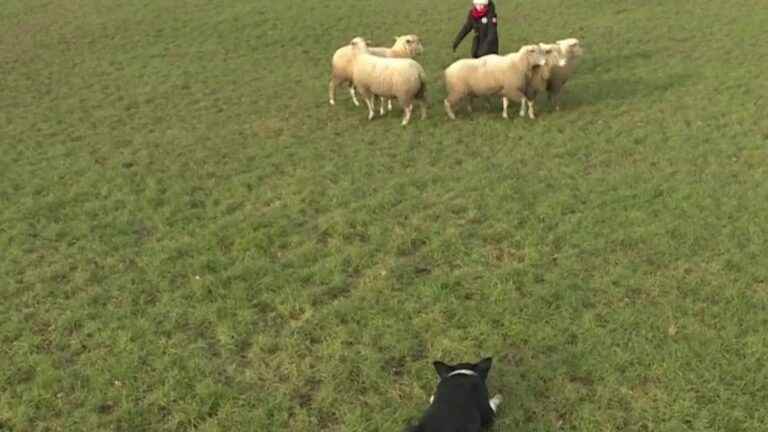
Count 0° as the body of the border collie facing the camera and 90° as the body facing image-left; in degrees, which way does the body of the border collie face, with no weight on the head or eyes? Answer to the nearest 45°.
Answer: approximately 180°

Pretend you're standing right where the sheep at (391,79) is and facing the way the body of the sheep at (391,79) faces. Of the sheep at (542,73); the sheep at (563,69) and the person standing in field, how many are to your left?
0

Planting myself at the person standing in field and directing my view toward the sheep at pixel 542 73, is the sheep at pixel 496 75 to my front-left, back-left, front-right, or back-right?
front-right

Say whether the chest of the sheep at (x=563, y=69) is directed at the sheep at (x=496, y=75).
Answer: no

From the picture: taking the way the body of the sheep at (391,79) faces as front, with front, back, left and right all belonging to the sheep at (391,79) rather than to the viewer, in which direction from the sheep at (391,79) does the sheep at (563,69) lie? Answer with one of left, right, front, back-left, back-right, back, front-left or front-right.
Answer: back-right

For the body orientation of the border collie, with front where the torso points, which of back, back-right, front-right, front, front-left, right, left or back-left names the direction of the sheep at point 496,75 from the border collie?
front

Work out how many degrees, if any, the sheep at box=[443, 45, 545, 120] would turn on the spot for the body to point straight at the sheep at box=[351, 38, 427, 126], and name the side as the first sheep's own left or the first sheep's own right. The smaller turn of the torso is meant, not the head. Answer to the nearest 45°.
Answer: approximately 180°

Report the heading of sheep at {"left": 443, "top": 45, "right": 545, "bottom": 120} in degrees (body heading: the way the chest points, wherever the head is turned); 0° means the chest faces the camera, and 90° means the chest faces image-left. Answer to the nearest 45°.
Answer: approximately 270°

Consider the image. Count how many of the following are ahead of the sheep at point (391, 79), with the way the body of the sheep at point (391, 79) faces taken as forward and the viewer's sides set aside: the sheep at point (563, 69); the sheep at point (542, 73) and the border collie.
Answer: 0

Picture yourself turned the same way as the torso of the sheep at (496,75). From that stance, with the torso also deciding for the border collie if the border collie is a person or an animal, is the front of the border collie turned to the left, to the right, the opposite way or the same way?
to the left
